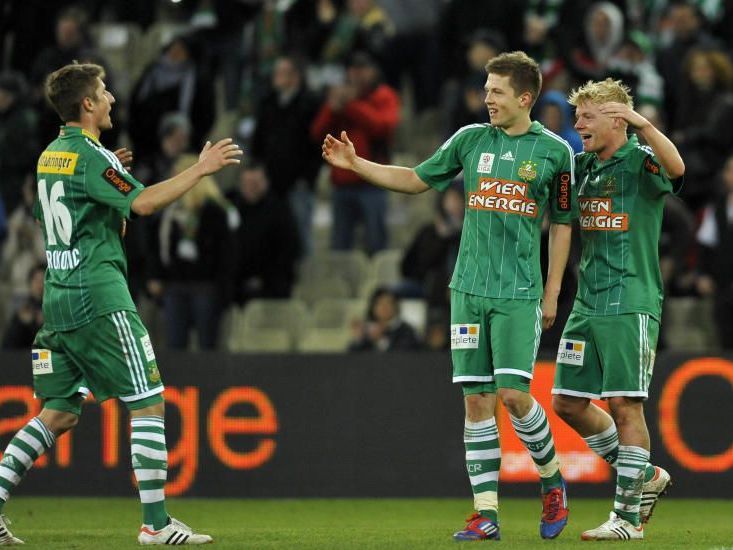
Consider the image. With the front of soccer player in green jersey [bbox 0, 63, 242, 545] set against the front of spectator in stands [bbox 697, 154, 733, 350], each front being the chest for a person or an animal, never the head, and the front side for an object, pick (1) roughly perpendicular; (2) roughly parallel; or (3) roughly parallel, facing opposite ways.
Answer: roughly parallel, facing opposite ways

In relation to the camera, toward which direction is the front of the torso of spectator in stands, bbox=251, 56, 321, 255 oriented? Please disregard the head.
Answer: toward the camera

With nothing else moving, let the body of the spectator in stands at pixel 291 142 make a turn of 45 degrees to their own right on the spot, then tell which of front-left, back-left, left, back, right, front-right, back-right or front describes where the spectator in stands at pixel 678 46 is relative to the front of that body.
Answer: back-left

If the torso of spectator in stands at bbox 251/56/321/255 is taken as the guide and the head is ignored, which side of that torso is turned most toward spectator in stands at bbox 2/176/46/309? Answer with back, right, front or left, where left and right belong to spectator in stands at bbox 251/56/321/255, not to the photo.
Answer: right

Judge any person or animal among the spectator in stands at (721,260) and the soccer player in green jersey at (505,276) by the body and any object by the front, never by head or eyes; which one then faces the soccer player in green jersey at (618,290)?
the spectator in stands

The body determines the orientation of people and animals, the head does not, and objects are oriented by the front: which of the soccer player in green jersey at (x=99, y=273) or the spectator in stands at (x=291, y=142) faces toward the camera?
the spectator in stands

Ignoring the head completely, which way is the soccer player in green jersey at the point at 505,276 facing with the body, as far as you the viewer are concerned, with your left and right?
facing the viewer and to the left of the viewer

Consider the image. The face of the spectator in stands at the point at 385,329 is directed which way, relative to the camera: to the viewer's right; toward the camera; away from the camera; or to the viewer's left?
toward the camera

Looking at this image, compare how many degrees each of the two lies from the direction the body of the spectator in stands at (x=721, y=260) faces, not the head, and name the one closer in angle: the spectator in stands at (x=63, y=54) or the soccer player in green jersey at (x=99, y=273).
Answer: the soccer player in green jersey

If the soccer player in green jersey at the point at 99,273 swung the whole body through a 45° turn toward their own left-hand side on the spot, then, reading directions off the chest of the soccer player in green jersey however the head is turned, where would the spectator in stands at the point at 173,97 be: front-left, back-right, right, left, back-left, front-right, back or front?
front

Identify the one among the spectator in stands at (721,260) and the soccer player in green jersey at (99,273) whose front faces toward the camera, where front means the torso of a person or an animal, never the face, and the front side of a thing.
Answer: the spectator in stands

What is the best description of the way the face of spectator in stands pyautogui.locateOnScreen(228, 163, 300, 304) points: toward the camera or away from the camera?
toward the camera
